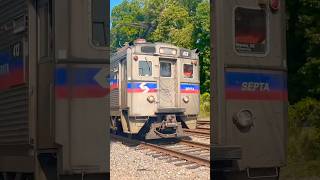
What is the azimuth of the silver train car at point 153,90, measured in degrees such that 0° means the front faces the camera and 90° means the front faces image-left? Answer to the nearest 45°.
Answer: approximately 315°
